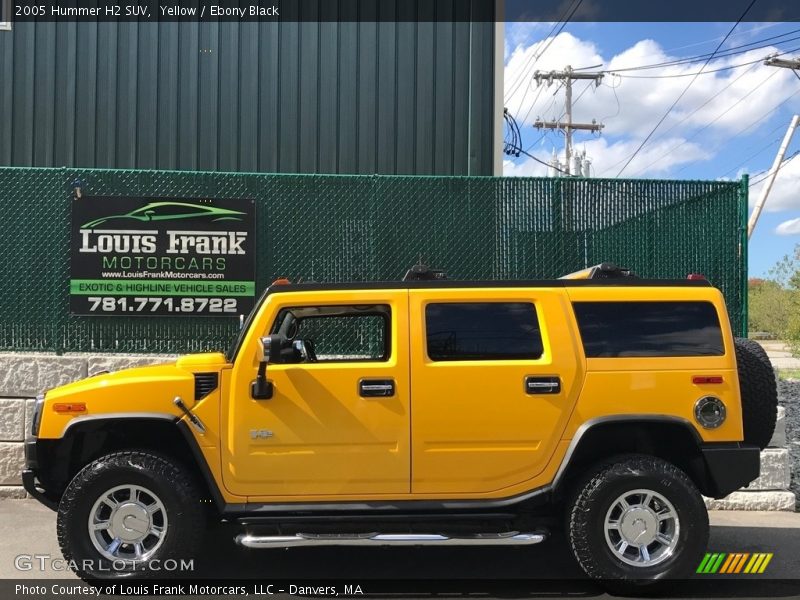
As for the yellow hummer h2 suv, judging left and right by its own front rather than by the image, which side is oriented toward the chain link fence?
right

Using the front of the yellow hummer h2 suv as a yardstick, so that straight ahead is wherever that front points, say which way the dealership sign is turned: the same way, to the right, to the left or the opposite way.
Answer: to the left

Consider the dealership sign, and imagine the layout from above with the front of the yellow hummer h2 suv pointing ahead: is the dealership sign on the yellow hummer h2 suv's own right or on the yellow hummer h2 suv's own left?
on the yellow hummer h2 suv's own right

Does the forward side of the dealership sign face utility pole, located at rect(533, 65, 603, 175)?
no

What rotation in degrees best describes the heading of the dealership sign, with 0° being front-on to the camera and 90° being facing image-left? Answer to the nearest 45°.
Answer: approximately 0°

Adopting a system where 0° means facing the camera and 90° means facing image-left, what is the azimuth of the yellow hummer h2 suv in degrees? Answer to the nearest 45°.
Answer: approximately 90°

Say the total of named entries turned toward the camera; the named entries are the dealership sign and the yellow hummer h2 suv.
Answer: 1

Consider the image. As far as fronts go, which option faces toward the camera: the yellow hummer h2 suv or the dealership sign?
the dealership sign
